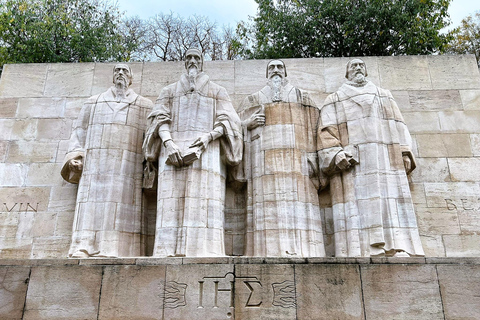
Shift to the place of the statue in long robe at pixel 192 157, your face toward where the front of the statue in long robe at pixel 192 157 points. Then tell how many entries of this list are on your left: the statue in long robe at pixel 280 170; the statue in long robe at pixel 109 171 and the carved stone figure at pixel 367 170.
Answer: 2

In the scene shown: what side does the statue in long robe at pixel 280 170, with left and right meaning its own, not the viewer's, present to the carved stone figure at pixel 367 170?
left

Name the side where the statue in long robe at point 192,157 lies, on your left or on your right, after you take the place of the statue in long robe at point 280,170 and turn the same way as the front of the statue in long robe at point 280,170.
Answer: on your right

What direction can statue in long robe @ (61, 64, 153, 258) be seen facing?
toward the camera

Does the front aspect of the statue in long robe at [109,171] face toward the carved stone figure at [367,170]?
no

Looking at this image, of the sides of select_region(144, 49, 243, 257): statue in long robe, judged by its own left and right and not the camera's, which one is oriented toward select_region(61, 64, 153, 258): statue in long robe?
right

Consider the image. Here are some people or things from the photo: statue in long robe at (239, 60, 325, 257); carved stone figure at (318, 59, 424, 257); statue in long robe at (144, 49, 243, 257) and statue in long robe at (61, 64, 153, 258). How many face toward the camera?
4

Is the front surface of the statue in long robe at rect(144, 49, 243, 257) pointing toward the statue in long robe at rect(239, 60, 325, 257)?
no

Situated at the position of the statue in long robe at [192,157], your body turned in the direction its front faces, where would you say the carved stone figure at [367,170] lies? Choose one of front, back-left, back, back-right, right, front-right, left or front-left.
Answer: left

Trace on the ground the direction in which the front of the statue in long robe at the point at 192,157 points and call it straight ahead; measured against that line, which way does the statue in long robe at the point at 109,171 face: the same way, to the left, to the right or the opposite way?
the same way

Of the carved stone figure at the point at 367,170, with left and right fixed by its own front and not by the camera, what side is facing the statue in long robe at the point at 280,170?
right

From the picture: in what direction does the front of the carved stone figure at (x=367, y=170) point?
toward the camera

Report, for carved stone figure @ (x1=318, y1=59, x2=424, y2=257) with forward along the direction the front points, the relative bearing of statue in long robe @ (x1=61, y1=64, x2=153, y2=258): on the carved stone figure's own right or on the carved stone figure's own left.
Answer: on the carved stone figure's own right

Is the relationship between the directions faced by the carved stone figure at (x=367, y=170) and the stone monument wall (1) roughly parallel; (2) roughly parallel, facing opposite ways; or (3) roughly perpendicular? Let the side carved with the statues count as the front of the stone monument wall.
roughly parallel

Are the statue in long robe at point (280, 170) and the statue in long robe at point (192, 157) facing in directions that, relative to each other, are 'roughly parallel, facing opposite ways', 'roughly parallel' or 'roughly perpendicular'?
roughly parallel

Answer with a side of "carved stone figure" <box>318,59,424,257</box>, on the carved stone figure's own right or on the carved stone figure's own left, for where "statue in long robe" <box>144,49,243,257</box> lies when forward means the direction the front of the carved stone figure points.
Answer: on the carved stone figure's own right

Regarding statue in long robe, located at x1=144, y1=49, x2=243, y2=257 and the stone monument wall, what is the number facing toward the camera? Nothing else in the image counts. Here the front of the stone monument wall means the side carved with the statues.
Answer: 2

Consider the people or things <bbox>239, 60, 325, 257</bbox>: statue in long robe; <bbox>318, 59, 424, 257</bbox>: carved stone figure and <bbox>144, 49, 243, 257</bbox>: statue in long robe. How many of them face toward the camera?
3

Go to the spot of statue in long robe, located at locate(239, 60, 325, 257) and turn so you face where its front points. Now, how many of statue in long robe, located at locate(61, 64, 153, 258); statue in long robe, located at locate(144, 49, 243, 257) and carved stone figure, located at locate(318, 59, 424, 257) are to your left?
1
